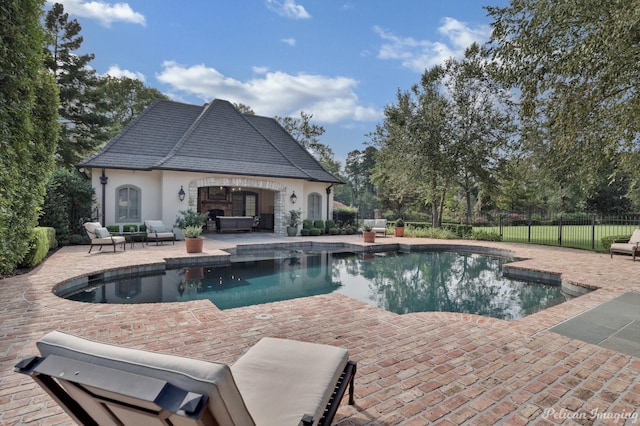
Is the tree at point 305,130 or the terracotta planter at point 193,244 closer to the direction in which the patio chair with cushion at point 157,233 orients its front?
the terracotta planter

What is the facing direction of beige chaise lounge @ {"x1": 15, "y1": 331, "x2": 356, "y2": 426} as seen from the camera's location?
facing away from the viewer and to the right of the viewer

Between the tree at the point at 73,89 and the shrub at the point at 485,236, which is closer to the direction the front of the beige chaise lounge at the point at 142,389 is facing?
the shrub

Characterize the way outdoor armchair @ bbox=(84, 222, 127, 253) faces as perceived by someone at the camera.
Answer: facing the viewer and to the right of the viewer

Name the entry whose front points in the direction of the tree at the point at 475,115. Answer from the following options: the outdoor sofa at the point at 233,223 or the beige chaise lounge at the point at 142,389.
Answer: the beige chaise lounge

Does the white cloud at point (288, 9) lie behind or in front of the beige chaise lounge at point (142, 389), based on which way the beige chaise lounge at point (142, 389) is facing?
in front

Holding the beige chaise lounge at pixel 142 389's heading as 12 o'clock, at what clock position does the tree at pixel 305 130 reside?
The tree is roughly at 11 o'clock from the beige chaise lounge.

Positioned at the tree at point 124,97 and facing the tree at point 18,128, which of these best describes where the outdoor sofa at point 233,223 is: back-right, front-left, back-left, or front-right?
front-left

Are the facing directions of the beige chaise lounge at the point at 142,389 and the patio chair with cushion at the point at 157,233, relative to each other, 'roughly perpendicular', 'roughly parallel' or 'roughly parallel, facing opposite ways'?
roughly perpendicular

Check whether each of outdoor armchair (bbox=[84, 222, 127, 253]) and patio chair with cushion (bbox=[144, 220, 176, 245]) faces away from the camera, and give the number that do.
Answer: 0
